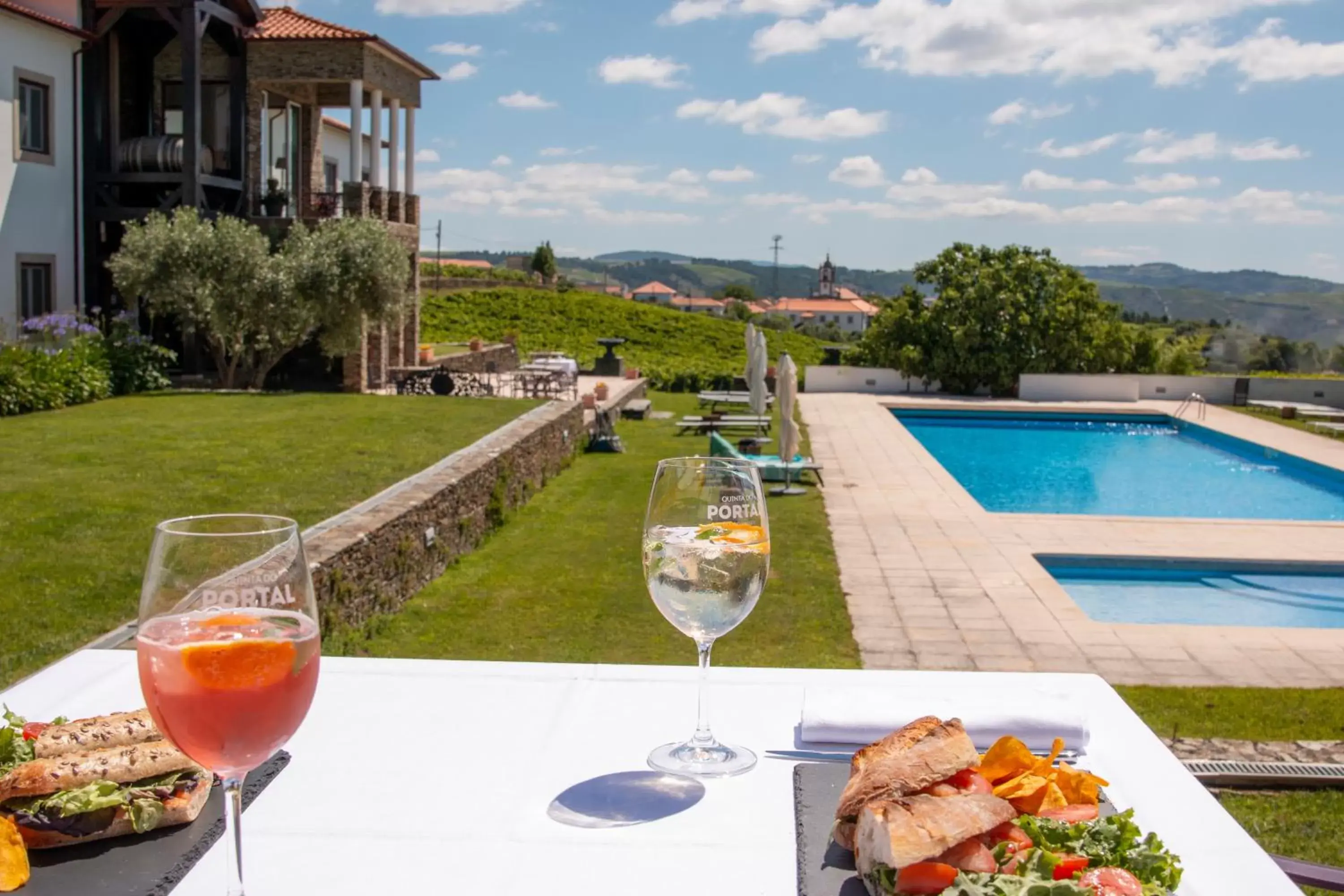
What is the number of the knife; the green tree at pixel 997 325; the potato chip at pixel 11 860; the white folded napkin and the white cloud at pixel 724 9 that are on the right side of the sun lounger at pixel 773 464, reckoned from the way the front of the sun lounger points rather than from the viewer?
3

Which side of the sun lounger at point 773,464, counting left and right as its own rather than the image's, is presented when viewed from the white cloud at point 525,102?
left

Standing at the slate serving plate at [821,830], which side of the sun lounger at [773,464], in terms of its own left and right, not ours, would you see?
right

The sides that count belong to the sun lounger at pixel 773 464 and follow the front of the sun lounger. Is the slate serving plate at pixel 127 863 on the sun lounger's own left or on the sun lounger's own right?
on the sun lounger's own right

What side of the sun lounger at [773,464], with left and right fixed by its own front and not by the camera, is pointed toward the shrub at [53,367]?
back

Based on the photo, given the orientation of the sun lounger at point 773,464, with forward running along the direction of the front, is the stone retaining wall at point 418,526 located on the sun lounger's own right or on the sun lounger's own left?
on the sun lounger's own right

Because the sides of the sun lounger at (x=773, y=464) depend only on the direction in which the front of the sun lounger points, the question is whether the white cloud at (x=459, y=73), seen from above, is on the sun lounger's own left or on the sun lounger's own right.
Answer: on the sun lounger's own left

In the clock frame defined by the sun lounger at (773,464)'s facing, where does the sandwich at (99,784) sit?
The sandwich is roughly at 3 o'clock from the sun lounger.

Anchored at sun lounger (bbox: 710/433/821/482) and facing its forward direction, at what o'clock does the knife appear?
The knife is roughly at 3 o'clock from the sun lounger.

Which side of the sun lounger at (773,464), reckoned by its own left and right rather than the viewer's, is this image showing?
right

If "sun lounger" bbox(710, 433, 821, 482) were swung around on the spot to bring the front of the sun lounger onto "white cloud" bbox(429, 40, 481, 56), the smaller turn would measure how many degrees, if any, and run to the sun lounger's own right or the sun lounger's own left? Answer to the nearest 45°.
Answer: approximately 135° to the sun lounger's own left

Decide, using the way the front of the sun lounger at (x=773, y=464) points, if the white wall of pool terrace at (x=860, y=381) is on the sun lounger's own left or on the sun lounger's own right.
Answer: on the sun lounger's own left

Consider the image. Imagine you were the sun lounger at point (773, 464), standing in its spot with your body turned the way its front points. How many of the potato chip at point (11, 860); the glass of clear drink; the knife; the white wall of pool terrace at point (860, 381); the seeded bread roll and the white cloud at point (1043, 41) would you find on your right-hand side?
4

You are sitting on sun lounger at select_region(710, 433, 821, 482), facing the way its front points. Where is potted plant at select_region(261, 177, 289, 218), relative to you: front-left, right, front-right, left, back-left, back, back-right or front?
back-left

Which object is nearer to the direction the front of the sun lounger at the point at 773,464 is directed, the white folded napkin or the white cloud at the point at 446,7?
the white folded napkin

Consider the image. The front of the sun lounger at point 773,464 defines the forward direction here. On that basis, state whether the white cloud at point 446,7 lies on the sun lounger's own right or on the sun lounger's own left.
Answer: on the sun lounger's own left
